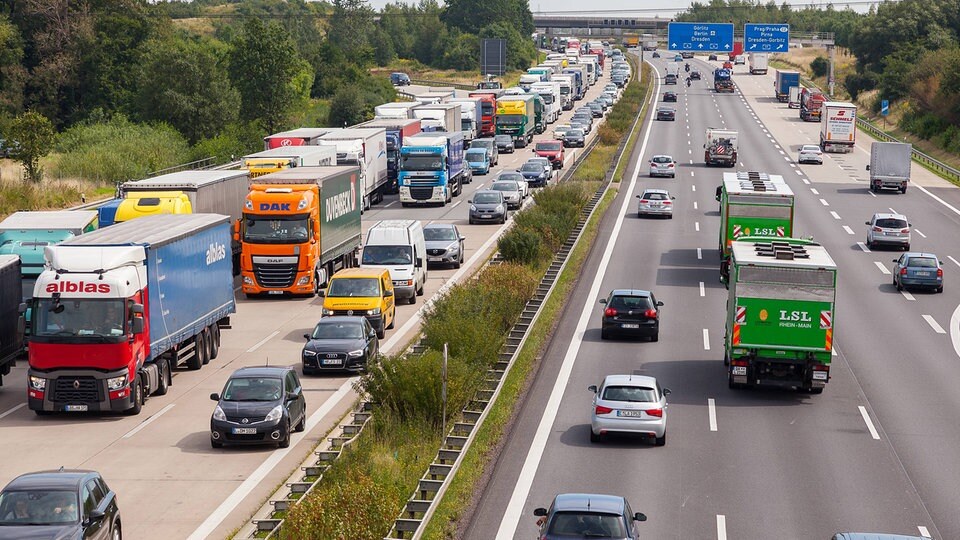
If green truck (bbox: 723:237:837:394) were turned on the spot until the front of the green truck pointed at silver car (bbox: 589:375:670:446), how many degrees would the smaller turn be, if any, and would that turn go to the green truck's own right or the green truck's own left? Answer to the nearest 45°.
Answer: approximately 135° to the green truck's own left

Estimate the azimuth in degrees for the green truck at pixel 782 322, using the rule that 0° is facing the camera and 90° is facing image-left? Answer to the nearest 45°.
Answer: approximately 180°

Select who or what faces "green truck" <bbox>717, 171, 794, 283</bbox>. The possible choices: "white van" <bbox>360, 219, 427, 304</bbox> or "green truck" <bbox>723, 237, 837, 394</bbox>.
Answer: "green truck" <bbox>723, 237, 837, 394</bbox>

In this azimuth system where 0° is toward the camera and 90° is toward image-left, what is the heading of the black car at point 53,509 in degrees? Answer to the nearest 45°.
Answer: approximately 45°

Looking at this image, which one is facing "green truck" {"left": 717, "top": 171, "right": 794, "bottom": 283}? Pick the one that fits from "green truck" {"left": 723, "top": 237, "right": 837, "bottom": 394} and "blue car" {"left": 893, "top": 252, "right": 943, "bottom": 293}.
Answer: "green truck" {"left": 723, "top": 237, "right": 837, "bottom": 394}

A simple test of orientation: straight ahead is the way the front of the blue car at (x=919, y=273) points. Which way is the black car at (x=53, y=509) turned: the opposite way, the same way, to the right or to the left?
the opposite way

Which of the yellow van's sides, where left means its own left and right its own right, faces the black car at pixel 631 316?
left

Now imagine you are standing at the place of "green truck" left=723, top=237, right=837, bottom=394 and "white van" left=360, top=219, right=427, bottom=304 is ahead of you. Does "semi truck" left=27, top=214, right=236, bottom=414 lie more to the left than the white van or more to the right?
left

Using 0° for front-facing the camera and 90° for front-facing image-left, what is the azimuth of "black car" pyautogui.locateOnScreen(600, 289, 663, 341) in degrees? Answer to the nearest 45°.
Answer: approximately 180°

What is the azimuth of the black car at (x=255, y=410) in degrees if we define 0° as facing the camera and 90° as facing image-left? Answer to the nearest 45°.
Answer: approximately 0°

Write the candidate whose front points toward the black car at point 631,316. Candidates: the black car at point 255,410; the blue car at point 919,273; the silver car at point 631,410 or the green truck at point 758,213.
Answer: the silver car

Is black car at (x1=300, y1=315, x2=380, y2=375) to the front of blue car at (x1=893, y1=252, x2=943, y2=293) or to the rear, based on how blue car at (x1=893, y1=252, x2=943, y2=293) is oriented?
to the rear

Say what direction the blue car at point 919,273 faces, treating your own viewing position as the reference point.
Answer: facing away from the viewer

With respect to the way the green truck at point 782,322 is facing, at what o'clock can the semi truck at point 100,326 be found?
The semi truck is roughly at 8 o'clock from the green truck.
